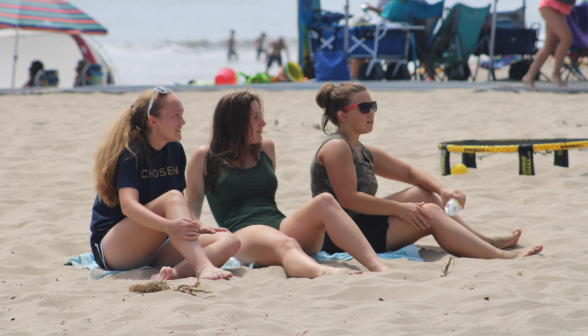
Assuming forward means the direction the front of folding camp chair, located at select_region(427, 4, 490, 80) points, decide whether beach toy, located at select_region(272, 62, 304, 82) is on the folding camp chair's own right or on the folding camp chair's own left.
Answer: on the folding camp chair's own left

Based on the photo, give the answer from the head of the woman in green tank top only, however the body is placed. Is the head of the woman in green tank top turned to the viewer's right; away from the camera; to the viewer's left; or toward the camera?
to the viewer's right

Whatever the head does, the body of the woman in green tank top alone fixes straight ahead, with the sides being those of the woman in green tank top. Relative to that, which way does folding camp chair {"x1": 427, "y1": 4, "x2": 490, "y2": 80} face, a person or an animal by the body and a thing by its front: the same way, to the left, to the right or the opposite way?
the opposite way

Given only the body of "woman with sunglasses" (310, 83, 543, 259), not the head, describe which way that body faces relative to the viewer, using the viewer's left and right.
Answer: facing to the right of the viewer

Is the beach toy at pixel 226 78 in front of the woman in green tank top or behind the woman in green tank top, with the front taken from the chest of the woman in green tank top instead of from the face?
behind

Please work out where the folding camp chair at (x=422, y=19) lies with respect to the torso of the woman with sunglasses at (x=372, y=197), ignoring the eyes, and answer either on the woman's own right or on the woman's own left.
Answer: on the woman's own left

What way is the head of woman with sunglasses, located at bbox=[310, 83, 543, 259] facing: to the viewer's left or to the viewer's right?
to the viewer's right
